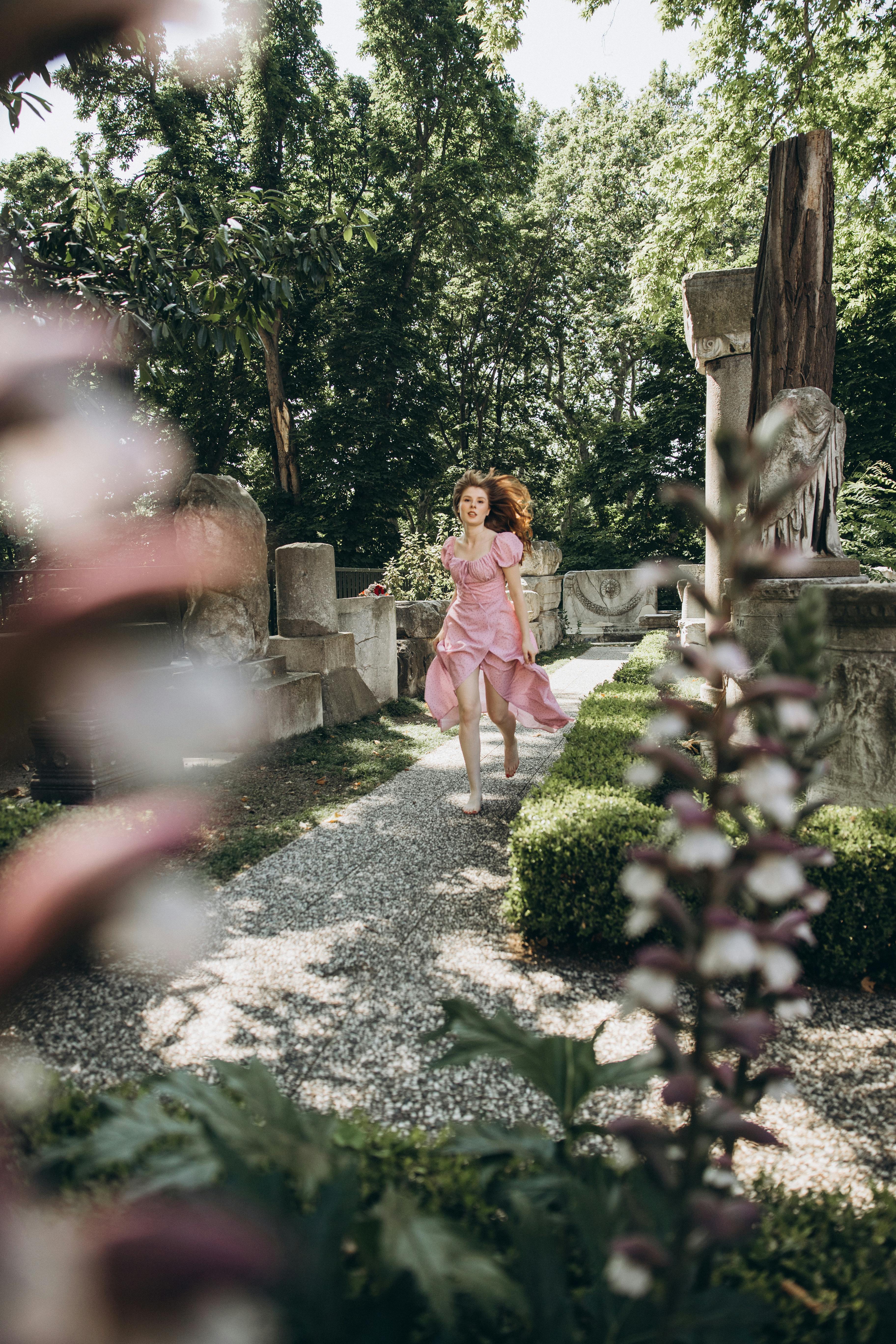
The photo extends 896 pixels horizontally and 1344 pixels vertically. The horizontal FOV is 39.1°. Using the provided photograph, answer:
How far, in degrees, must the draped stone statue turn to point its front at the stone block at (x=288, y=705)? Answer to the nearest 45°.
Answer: approximately 45° to its right

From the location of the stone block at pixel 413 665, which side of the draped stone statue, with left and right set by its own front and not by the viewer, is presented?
right

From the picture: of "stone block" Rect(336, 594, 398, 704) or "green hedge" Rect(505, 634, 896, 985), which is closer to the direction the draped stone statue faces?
the green hedge

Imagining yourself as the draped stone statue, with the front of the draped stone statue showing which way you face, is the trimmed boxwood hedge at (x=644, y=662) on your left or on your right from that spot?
on your right

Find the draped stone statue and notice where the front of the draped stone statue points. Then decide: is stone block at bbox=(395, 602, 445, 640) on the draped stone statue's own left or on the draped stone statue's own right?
on the draped stone statue's own right

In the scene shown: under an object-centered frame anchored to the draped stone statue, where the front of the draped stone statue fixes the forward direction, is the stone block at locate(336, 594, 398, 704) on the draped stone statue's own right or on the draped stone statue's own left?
on the draped stone statue's own right

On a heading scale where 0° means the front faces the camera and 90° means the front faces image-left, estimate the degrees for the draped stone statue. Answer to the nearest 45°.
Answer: approximately 45°

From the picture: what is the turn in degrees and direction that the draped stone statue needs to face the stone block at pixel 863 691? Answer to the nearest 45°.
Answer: approximately 45° to its left

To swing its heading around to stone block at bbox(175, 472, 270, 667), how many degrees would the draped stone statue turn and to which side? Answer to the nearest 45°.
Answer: approximately 45° to its right
